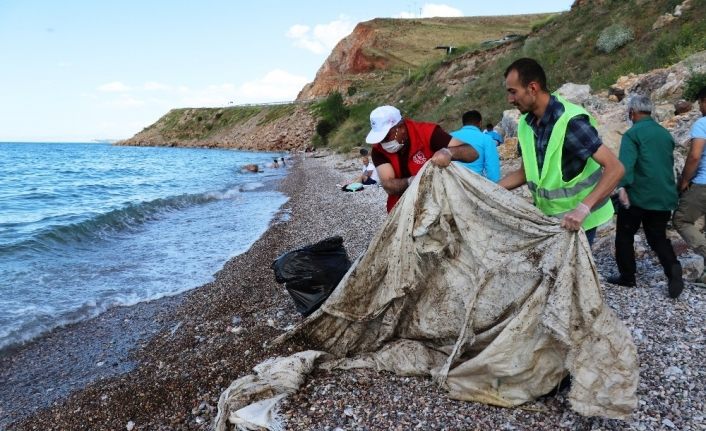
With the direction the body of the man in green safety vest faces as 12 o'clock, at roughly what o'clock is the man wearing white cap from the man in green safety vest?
The man wearing white cap is roughly at 2 o'clock from the man in green safety vest.

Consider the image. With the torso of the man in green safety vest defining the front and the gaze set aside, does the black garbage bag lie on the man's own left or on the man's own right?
on the man's own right

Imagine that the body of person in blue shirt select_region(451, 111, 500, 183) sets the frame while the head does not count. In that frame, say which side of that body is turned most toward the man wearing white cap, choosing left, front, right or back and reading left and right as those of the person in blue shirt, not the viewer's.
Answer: back

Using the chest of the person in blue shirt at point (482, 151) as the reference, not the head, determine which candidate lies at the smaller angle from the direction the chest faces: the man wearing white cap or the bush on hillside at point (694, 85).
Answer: the bush on hillside

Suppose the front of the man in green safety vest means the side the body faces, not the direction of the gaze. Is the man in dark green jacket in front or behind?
behind

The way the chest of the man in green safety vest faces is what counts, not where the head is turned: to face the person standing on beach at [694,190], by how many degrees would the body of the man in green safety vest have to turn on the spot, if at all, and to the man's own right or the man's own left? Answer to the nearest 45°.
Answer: approximately 180°

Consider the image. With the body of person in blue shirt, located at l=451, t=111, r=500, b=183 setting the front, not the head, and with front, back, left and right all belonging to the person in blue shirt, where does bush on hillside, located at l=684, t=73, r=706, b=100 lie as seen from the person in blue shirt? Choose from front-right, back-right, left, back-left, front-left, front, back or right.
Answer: front-right

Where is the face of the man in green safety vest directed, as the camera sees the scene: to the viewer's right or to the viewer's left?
to the viewer's left

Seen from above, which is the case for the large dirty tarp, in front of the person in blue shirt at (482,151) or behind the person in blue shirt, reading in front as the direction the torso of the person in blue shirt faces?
behind

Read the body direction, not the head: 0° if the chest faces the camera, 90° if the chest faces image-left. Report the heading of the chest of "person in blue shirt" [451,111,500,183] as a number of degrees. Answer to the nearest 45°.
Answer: approximately 180°

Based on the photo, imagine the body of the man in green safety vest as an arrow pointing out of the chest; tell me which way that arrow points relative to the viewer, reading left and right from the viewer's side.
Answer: facing the viewer and to the left of the viewer

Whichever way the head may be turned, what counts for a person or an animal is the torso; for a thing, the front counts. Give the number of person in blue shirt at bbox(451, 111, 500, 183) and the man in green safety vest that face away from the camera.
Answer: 1

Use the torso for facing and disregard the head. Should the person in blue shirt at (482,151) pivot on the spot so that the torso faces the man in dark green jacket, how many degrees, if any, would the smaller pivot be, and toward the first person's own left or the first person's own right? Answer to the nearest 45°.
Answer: approximately 90° to the first person's own right

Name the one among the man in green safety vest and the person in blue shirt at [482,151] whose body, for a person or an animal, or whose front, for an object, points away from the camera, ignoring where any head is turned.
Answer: the person in blue shirt
